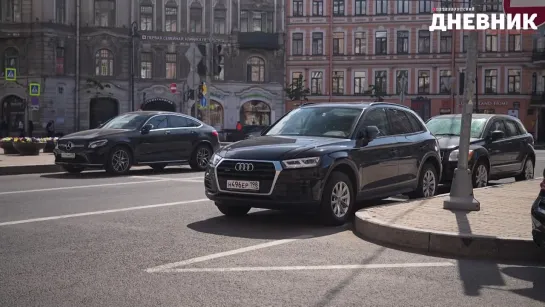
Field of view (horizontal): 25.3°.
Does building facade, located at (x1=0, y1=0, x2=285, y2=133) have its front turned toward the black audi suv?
yes

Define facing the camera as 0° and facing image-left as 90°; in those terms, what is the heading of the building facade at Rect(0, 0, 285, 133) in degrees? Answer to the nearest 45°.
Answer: approximately 0°

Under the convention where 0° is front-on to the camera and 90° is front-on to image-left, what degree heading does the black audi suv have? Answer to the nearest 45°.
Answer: approximately 45°

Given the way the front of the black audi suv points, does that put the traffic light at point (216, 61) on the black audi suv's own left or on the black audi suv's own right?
on the black audi suv's own right
